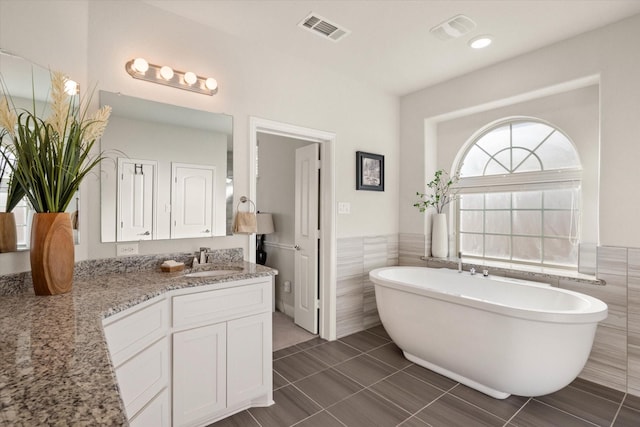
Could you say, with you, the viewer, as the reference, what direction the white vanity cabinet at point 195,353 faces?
facing the viewer and to the right of the viewer

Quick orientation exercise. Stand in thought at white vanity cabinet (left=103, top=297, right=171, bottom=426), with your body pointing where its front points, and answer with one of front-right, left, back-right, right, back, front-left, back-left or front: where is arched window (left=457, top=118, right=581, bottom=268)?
front-left

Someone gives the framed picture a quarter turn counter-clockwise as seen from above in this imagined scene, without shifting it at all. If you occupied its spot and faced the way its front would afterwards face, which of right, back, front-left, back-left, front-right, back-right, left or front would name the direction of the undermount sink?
back

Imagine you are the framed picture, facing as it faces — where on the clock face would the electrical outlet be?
The electrical outlet is roughly at 3 o'clock from the framed picture.

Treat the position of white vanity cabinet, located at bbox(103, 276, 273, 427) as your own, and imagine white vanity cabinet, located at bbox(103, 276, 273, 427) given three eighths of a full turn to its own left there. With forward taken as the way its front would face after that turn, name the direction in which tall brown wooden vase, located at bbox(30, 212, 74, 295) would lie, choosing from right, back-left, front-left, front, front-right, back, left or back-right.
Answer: left

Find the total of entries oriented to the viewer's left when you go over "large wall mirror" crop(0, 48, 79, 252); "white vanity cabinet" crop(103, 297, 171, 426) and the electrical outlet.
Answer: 0

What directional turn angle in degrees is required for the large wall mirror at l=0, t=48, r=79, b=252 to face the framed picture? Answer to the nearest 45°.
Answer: approximately 45° to its left

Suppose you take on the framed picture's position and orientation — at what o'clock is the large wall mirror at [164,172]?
The large wall mirror is roughly at 3 o'clock from the framed picture.

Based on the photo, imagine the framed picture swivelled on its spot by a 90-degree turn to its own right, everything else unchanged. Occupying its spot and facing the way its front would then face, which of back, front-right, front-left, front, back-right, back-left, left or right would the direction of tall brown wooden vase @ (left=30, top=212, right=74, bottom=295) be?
front

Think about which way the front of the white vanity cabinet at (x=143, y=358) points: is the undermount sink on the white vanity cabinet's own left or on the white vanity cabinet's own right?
on the white vanity cabinet's own left

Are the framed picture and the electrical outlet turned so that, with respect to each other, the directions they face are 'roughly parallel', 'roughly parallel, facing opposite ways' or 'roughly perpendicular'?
roughly parallel

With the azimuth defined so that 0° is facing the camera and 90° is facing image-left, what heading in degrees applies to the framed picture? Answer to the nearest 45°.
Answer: approximately 315°

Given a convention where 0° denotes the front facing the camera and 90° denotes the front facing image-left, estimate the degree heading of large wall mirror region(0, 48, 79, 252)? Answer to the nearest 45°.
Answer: approximately 315°

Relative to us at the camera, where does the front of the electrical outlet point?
facing the viewer
